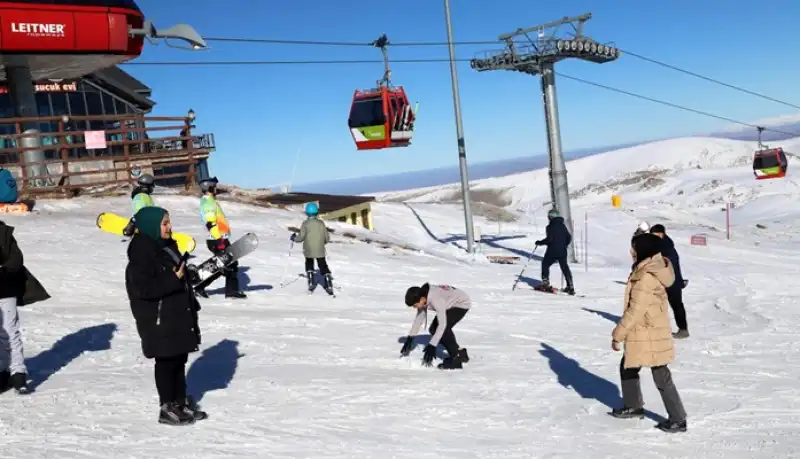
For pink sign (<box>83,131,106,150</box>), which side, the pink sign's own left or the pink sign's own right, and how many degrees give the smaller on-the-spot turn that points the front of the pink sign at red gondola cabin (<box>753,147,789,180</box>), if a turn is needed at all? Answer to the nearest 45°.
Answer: approximately 90° to the pink sign's own left

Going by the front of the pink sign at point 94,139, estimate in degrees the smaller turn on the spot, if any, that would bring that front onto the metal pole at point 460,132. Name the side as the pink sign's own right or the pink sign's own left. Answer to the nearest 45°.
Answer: approximately 90° to the pink sign's own left

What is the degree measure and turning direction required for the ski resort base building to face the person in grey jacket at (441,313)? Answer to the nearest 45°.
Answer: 0° — it already faces them

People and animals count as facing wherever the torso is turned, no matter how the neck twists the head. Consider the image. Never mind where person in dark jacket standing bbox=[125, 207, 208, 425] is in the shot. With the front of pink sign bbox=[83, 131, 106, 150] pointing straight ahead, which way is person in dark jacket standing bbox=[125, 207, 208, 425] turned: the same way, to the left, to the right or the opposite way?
to the left

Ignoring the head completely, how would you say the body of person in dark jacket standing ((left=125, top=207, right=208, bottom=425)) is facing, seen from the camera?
to the viewer's right

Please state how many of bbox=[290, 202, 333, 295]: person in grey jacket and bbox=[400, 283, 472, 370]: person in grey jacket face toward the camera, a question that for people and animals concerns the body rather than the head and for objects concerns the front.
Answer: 0

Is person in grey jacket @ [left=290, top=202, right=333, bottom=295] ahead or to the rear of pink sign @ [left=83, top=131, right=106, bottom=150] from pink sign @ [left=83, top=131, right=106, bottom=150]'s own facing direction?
ahead

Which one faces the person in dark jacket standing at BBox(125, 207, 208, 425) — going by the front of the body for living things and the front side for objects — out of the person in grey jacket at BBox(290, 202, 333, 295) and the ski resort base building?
the ski resort base building

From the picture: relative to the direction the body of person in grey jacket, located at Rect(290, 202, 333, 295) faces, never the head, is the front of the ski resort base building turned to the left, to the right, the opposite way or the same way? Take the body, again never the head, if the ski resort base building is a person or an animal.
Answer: the opposite way
